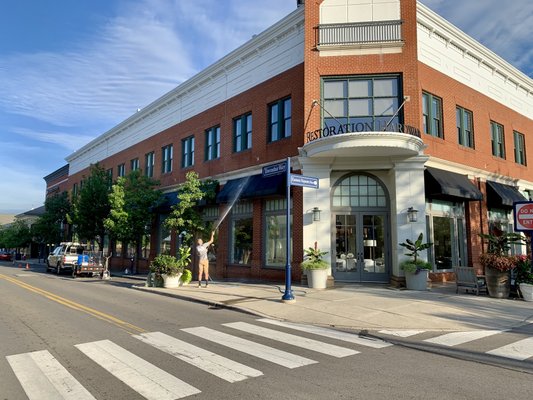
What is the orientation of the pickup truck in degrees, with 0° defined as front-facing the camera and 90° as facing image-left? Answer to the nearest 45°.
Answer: approximately 135°

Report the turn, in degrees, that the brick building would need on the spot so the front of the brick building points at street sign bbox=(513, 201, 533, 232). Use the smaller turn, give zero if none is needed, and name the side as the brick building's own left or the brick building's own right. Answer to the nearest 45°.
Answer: approximately 45° to the brick building's own left

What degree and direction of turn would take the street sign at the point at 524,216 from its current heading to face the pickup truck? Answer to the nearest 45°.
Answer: approximately 90° to its right

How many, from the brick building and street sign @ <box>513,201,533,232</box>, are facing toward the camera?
2

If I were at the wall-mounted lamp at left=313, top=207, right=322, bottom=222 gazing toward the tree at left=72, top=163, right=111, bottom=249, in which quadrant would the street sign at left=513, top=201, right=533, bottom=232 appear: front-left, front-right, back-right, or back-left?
back-right

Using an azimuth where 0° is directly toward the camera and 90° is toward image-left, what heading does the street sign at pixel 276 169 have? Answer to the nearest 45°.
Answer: approximately 45°

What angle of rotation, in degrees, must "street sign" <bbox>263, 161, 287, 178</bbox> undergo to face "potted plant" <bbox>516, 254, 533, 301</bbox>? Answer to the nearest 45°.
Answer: approximately 135° to its left

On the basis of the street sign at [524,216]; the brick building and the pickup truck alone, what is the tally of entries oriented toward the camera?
2
